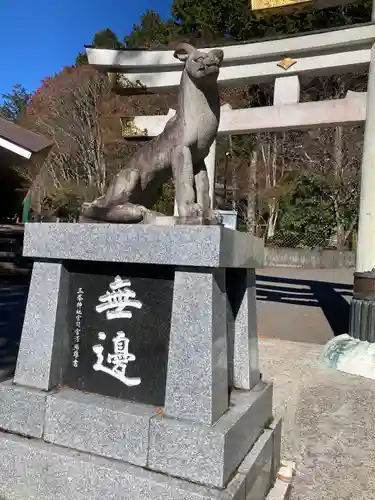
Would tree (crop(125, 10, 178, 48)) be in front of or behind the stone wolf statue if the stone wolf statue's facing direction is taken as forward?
behind

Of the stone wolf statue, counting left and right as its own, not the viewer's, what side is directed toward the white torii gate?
left

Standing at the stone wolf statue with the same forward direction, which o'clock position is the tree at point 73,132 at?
The tree is roughly at 7 o'clock from the stone wolf statue.
